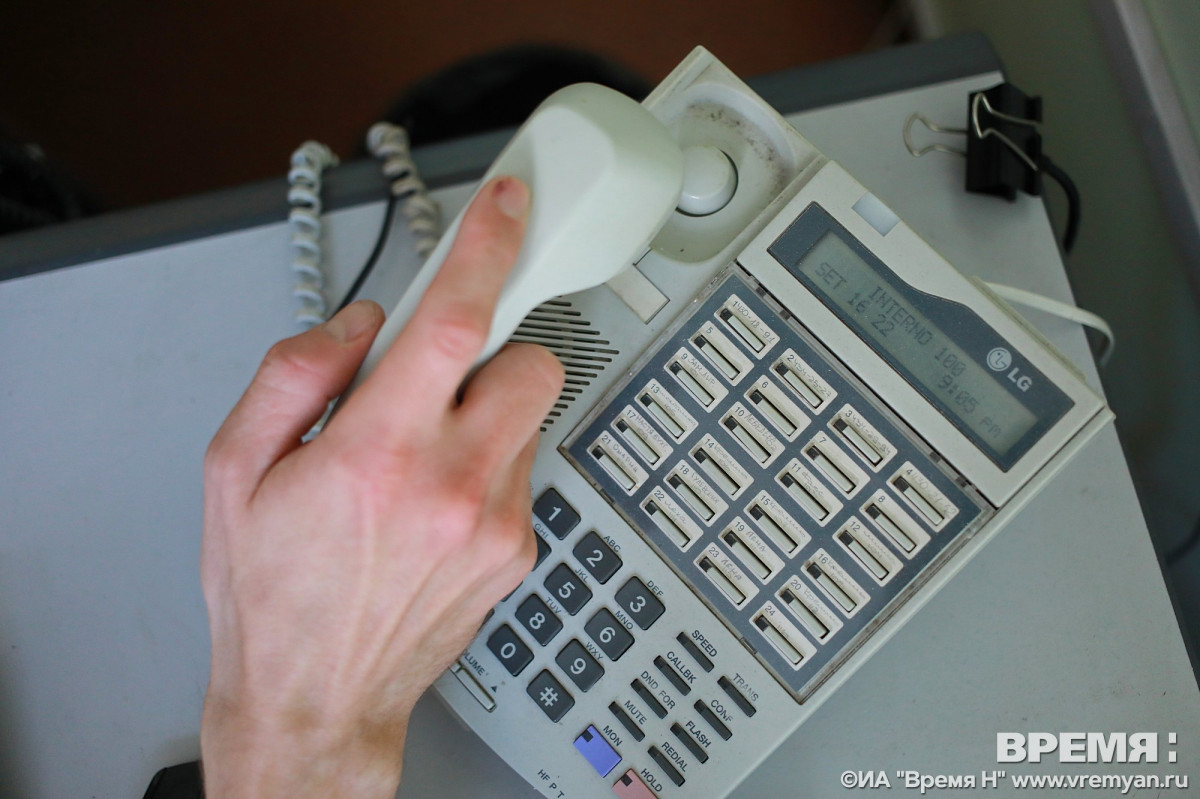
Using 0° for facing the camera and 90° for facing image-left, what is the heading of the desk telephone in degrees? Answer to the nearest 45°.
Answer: approximately 45°
